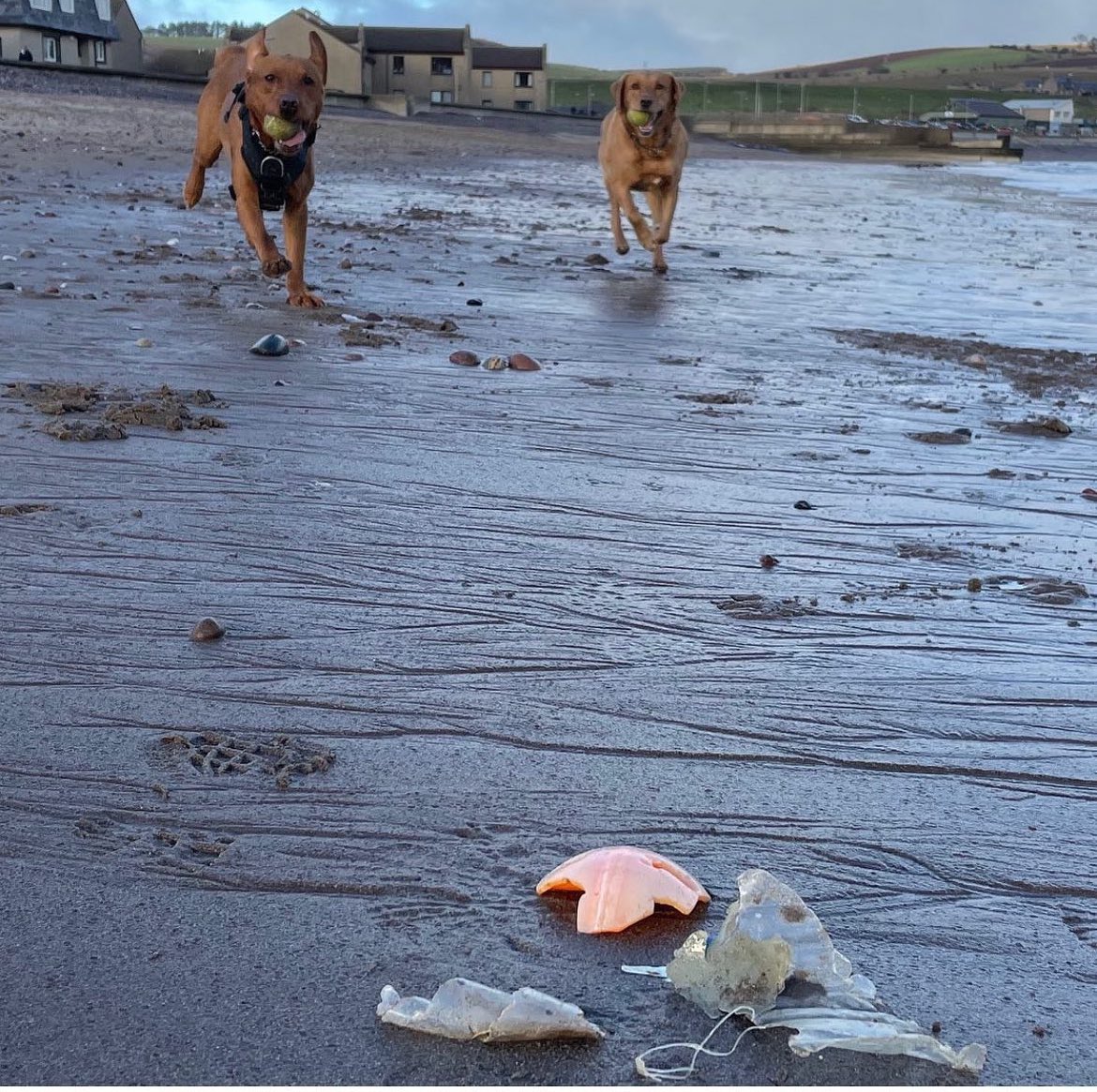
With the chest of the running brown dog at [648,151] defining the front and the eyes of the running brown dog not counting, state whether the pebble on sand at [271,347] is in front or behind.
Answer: in front

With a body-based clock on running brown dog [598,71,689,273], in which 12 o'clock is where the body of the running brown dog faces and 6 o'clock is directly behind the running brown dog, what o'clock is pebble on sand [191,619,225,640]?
The pebble on sand is roughly at 12 o'clock from the running brown dog.

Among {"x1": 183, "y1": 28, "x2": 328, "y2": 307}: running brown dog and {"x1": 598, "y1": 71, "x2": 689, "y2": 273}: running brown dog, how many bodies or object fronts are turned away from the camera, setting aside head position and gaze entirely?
0

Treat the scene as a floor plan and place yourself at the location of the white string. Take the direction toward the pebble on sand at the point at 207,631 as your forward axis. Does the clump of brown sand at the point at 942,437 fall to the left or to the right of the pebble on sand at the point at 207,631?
right

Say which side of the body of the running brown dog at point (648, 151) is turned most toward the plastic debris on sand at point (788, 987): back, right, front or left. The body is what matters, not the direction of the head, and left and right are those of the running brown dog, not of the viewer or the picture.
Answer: front

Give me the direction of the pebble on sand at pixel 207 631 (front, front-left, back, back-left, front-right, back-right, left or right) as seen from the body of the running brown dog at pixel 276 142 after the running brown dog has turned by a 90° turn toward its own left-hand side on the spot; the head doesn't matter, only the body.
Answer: back-right

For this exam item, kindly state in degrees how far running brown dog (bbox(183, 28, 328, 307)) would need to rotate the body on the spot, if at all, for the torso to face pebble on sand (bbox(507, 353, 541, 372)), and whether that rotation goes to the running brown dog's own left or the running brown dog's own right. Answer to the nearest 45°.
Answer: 0° — it already faces it

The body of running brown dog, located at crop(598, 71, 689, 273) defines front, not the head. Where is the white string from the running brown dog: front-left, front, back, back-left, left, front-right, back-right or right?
front

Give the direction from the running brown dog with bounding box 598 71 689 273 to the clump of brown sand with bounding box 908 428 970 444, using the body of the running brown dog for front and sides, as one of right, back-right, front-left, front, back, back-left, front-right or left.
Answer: front

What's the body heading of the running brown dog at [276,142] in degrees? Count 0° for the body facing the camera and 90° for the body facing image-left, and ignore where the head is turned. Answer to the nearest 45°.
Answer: approximately 315°

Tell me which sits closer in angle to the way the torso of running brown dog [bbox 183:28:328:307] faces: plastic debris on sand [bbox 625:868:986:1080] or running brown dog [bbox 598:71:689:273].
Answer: the plastic debris on sand

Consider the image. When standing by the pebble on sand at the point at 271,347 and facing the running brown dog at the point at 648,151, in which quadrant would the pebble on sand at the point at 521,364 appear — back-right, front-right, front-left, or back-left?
front-right

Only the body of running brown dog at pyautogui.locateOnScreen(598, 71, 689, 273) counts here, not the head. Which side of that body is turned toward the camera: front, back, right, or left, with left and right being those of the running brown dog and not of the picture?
front

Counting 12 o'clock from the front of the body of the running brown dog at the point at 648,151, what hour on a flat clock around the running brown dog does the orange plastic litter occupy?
The orange plastic litter is roughly at 12 o'clock from the running brown dog.

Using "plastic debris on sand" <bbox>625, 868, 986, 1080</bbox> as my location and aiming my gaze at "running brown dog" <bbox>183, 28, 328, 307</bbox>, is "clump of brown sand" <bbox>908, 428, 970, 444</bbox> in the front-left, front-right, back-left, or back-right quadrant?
front-right

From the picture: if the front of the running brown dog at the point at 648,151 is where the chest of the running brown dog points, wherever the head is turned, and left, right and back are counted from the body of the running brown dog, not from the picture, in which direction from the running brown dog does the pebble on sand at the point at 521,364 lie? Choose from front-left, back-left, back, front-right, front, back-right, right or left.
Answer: front
